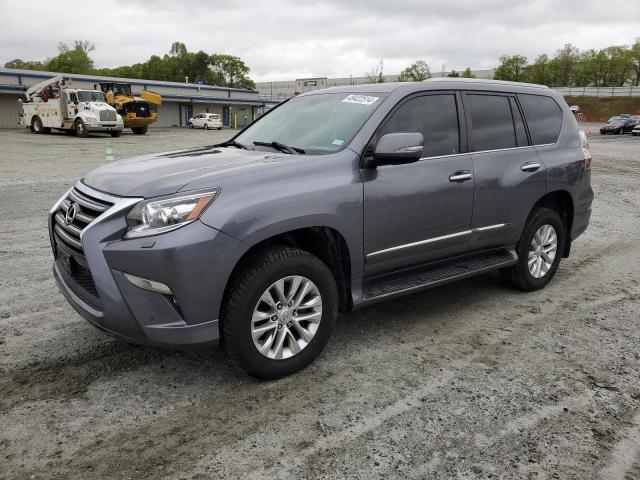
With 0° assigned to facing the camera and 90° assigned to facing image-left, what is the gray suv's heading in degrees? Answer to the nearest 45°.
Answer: approximately 45°

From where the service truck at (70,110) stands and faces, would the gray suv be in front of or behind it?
in front

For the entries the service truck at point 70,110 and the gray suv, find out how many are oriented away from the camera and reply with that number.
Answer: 0

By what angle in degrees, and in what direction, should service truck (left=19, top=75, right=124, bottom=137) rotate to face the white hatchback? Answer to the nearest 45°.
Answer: approximately 90° to its left

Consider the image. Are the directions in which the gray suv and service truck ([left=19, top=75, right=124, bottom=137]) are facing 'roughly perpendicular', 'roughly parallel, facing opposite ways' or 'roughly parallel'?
roughly perpendicular

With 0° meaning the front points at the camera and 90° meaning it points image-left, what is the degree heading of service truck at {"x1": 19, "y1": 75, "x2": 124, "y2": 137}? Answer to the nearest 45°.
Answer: approximately 315°

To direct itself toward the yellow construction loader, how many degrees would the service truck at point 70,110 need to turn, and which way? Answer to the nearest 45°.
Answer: approximately 90° to its left

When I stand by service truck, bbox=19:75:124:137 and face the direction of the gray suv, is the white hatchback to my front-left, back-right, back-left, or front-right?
back-left

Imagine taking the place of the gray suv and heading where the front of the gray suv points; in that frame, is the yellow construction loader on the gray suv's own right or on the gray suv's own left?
on the gray suv's own right
